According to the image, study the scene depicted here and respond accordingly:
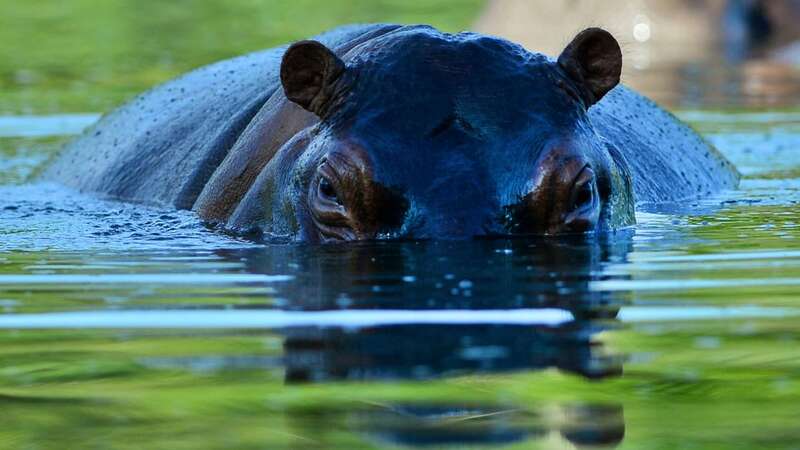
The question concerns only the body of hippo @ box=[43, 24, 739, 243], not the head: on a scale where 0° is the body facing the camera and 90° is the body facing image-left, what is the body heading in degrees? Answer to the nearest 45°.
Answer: approximately 0°
